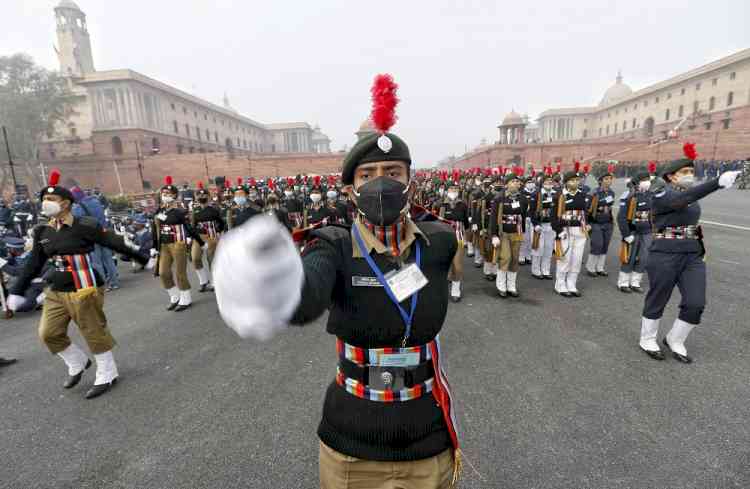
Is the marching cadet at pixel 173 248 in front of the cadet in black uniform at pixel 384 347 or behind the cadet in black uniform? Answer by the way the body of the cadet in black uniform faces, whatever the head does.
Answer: behind

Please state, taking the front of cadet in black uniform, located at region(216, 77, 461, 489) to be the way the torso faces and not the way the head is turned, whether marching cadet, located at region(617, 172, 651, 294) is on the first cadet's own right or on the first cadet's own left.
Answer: on the first cadet's own left

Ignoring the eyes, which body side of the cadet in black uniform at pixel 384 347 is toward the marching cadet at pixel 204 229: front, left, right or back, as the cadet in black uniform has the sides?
back

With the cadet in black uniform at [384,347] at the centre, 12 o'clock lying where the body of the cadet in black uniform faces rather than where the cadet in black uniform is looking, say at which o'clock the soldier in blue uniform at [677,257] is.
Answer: The soldier in blue uniform is roughly at 8 o'clock from the cadet in black uniform.

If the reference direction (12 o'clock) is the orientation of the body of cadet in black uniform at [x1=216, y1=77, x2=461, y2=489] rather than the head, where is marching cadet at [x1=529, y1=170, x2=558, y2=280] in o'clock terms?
The marching cadet is roughly at 7 o'clock from the cadet in black uniform.

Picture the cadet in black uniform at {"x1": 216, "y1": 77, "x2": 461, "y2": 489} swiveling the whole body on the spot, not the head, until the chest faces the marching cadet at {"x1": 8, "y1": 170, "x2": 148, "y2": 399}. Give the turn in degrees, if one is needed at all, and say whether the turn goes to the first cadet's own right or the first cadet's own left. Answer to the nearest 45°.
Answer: approximately 135° to the first cadet's own right

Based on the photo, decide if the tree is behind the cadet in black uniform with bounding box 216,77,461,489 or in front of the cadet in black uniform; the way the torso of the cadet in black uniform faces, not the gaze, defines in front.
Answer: behind

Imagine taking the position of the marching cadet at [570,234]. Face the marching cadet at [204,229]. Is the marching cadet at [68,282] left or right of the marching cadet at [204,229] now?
left

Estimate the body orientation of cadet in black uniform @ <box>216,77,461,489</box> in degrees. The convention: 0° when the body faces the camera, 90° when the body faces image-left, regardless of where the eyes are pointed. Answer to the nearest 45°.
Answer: approximately 0°
